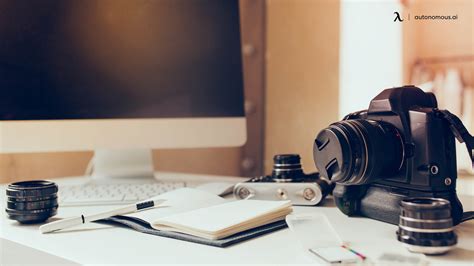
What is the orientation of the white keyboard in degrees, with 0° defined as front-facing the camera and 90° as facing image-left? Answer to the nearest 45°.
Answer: approximately 0°

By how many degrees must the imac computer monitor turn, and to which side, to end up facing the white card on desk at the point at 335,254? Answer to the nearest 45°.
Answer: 0° — it already faces it

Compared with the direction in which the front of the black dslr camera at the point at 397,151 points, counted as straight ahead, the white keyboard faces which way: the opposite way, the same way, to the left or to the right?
to the left

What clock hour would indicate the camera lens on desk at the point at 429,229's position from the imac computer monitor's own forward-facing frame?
The camera lens on desk is roughly at 11 o'clock from the imac computer monitor.

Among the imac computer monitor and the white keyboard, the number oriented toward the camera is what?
2

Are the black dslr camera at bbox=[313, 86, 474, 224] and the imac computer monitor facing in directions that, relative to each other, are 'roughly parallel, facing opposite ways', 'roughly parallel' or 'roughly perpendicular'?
roughly perpendicular
